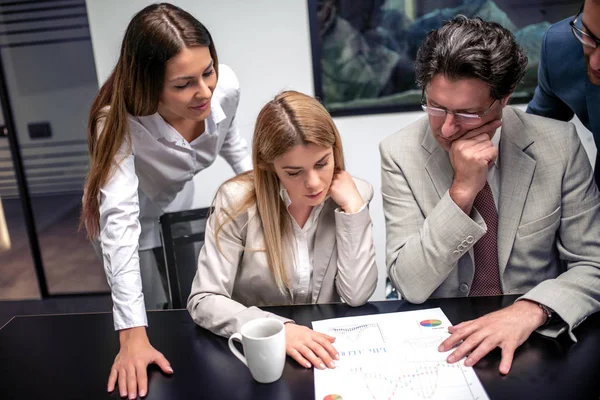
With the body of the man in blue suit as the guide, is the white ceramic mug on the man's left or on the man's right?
on the man's right

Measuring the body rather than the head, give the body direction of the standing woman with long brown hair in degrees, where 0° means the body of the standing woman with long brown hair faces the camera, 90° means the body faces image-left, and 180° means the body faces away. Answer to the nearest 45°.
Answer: approximately 315°

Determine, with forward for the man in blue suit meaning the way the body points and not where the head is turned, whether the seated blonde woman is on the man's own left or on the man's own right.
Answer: on the man's own right

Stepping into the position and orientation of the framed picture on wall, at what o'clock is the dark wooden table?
The dark wooden table is roughly at 12 o'clock from the framed picture on wall.

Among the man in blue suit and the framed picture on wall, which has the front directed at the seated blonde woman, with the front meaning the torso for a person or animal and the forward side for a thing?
the framed picture on wall

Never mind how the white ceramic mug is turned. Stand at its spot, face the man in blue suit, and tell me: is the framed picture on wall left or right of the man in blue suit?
left

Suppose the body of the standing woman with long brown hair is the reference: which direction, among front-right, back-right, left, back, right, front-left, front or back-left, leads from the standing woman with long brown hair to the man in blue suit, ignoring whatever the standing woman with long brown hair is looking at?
front-left

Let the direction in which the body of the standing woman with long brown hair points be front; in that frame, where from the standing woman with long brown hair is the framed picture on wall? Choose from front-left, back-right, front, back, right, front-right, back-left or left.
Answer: left

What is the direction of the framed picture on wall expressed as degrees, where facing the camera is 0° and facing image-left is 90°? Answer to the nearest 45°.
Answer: approximately 0°
